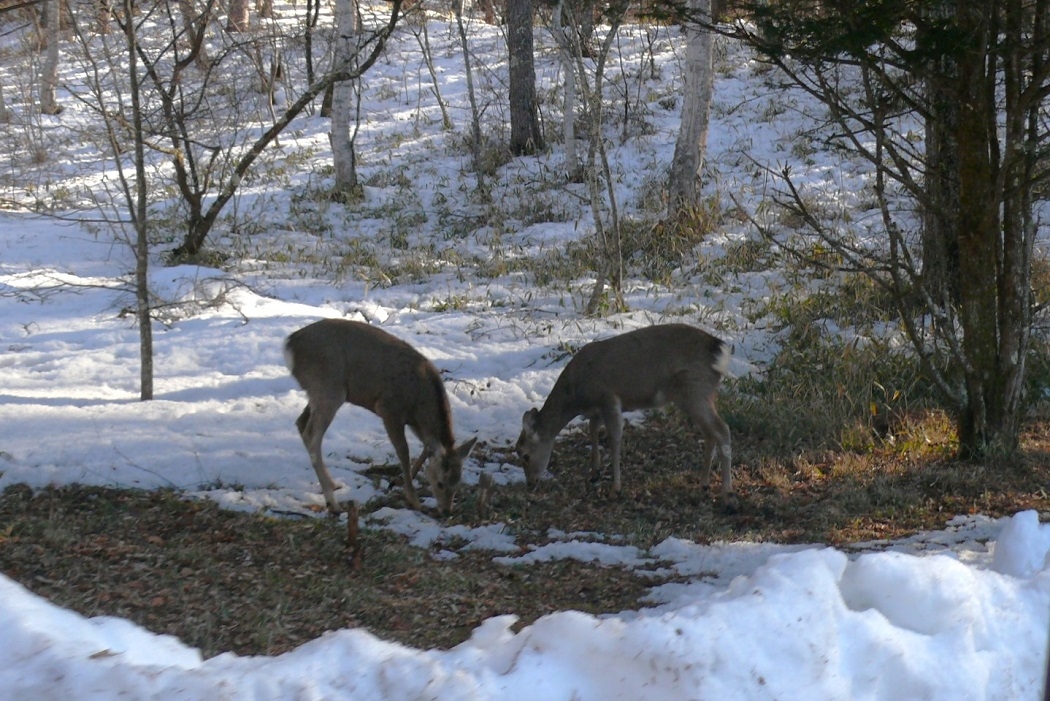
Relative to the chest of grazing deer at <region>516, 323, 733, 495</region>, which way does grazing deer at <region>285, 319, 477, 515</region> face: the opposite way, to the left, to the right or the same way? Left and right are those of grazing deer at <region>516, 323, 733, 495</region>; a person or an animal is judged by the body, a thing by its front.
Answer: the opposite way

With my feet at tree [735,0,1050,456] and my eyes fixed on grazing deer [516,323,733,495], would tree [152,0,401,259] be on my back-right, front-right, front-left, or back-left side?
front-right

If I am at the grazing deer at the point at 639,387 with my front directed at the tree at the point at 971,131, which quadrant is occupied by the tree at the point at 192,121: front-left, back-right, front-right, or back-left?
back-left

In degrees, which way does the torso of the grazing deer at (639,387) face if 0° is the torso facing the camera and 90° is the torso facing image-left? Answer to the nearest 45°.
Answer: approximately 90°

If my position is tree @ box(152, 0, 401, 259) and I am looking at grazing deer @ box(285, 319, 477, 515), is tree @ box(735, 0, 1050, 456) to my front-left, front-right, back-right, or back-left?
front-left

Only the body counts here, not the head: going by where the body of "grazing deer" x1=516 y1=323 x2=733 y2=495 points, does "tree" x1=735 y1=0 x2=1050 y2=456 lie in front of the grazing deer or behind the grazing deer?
behind

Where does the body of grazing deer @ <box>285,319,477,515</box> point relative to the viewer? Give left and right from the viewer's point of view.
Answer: facing to the right of the viewer

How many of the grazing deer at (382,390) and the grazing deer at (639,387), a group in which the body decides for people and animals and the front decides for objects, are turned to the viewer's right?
1

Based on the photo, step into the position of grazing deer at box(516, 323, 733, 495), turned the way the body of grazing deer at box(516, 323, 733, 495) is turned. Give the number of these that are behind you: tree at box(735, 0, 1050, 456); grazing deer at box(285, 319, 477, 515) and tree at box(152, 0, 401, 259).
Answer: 1

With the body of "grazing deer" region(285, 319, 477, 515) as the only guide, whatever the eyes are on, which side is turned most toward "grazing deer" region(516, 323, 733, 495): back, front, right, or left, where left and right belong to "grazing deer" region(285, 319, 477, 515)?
front

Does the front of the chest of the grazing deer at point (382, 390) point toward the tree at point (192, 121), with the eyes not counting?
no

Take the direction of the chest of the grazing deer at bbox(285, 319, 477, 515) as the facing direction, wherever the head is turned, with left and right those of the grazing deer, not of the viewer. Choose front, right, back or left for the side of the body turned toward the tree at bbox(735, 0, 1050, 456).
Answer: front

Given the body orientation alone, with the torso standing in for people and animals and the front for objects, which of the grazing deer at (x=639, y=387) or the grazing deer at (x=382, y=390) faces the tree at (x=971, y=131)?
the grazing deer at (x=382, y=390)
